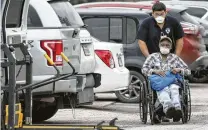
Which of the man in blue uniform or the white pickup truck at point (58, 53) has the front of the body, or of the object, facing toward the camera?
the man in blue uniform

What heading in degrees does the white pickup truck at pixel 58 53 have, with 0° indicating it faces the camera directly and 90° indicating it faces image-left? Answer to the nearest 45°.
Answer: approximately 135°

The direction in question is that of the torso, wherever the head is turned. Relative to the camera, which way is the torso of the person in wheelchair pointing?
toward the camera

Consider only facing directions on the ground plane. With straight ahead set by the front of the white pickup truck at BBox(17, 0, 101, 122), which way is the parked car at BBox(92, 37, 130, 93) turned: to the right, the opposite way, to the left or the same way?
the same way

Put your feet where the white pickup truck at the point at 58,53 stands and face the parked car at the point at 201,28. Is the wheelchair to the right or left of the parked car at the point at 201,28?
right

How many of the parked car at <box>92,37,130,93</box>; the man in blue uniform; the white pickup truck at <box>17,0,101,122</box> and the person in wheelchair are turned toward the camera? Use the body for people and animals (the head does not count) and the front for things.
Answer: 2

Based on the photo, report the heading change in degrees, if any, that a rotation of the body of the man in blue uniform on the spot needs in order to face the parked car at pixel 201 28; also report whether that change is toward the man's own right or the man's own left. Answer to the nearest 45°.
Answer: approximately 180°

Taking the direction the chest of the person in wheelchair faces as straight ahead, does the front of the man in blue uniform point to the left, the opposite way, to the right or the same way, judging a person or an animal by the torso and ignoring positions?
the same way

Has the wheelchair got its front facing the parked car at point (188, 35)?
no

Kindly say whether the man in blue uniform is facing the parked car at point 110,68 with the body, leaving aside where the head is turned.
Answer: no

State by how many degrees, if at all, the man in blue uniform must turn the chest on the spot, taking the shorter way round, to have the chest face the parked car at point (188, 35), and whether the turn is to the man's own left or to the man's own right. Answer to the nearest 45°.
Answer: approximately 180°

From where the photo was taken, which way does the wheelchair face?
toward the camera

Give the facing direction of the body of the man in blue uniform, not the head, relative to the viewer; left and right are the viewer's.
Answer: facing the viewer

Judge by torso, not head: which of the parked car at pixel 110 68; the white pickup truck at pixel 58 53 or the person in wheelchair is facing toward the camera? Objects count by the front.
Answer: the person in wheelchair

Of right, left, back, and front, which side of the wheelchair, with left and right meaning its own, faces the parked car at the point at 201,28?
back

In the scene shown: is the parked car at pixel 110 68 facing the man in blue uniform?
no
